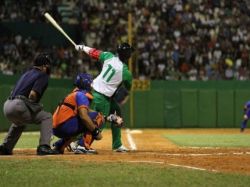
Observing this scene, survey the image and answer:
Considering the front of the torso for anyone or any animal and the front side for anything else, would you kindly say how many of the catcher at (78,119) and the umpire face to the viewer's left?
0

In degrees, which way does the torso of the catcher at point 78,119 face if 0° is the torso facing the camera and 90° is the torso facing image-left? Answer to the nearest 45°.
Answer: approximately 225°

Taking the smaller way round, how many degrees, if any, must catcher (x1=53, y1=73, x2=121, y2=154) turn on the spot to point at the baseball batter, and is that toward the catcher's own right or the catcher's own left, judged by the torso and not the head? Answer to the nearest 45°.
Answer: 0° — they already face them

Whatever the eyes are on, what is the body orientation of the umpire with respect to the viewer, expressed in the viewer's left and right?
facing away from the viewer and to the right of the viewer

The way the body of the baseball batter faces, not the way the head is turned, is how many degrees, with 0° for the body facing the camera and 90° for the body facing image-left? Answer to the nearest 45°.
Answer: approximately 225°

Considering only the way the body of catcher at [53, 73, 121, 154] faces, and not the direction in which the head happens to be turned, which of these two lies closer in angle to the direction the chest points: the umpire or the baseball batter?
the baseball batter
